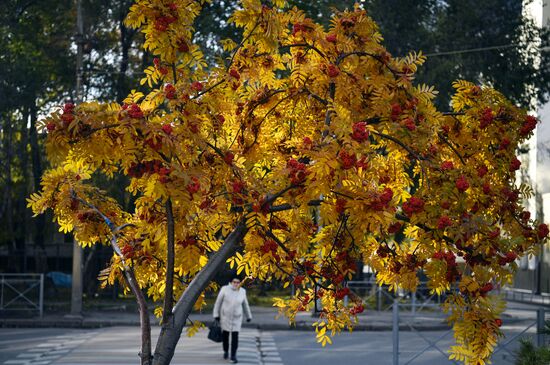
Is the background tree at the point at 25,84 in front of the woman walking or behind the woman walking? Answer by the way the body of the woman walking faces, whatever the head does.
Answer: behind

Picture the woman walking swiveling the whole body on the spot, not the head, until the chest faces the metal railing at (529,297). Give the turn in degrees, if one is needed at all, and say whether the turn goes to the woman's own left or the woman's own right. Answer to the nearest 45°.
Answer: approximately 135° to the woman's own left

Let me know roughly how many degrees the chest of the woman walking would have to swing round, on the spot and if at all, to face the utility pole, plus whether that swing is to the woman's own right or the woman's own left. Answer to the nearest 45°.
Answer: approximately 135° to the woman's own right

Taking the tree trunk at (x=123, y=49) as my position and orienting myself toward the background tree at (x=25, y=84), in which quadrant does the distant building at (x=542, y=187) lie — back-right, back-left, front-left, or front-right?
back-right

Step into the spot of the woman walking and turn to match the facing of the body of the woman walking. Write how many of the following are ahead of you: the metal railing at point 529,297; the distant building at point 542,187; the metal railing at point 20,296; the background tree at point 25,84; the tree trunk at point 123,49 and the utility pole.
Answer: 0

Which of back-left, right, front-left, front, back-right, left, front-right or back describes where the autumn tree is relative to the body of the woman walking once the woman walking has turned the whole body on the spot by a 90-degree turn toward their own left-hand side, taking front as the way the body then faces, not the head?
right

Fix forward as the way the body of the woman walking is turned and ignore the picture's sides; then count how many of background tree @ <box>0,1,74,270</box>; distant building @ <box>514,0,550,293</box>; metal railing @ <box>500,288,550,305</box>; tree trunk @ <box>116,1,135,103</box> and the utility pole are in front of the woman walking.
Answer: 0

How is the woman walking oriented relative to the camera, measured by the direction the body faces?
toward the camera

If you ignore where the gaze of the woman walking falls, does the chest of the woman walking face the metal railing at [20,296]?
no

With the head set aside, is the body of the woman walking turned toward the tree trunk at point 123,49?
no

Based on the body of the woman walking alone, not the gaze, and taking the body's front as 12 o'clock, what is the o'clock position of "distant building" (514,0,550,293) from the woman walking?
The distant building is roughly at 7 o'clock from the woman walking.

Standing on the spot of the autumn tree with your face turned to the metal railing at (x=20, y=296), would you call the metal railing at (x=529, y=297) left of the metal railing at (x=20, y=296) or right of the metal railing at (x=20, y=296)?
right
